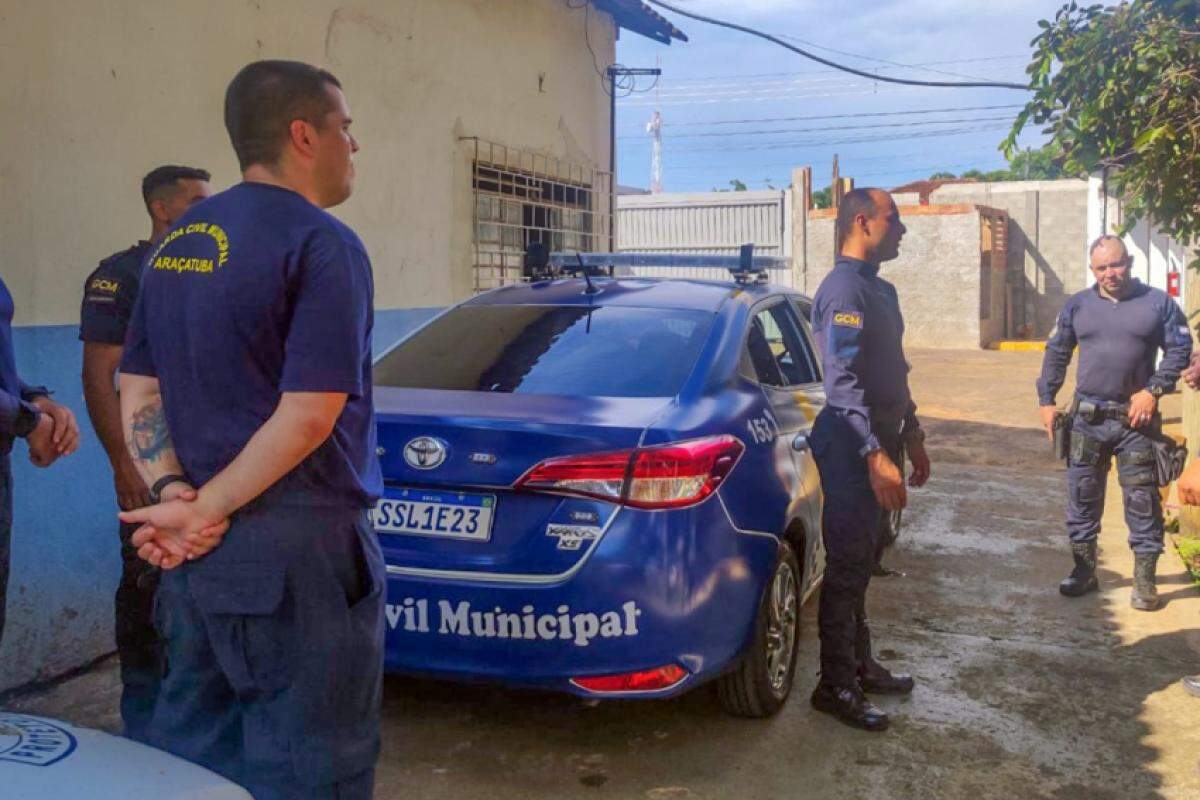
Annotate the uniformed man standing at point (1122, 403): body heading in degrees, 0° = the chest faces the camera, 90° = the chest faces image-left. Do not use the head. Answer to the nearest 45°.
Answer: approximately 0°

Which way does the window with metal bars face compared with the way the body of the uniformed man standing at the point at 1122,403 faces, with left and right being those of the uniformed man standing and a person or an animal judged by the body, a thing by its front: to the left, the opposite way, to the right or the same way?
to the left

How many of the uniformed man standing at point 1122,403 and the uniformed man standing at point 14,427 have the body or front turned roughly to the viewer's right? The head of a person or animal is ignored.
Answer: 1

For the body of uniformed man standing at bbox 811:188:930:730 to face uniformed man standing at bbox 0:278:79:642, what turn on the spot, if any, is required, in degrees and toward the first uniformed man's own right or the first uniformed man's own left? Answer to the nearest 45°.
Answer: approximately 135° to the first uniformed man's own right

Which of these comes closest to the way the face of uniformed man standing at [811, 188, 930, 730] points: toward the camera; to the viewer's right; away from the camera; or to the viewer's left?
to the viewer's right

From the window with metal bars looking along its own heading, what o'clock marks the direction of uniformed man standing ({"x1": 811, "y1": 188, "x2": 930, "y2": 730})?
The uniformed man standing is roughly at 1 o'clock from the window with metal bars.

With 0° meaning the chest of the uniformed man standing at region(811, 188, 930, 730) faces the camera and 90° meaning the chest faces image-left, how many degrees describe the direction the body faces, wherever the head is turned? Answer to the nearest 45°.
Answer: approximately 270°

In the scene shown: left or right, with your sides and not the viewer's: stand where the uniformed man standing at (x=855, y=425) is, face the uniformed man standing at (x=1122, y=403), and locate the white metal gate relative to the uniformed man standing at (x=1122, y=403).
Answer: left

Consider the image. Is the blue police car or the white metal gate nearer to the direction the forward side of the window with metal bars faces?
the blue police car

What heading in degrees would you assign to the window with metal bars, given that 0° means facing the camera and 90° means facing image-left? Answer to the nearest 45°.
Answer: approximately 315°

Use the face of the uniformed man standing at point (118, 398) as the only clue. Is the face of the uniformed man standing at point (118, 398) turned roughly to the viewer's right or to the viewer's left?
to the viewer's right

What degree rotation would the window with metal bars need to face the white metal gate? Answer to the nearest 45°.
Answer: approximately 135° to its left

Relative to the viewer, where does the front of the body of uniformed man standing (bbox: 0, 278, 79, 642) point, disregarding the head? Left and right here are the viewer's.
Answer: facing to the right of the viewer

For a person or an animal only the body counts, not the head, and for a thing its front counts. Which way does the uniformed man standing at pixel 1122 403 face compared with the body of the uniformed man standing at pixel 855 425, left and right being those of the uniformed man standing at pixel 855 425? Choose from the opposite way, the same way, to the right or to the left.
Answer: to the right
